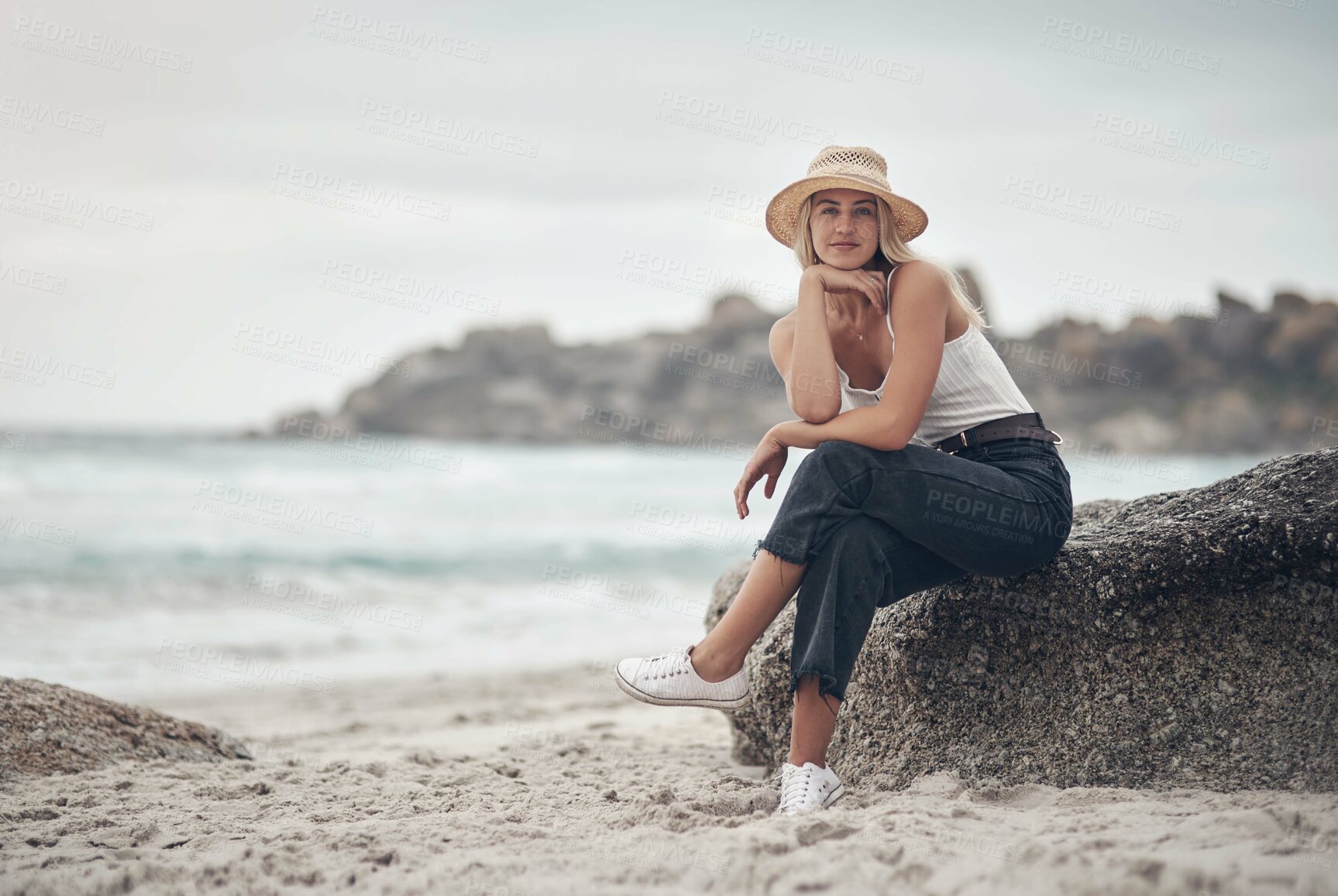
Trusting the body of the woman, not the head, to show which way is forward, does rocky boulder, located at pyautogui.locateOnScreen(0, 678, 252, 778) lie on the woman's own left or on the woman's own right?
on the woman's own right

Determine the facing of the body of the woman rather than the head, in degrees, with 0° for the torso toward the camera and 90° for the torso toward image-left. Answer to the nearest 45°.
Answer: approximately 45°
